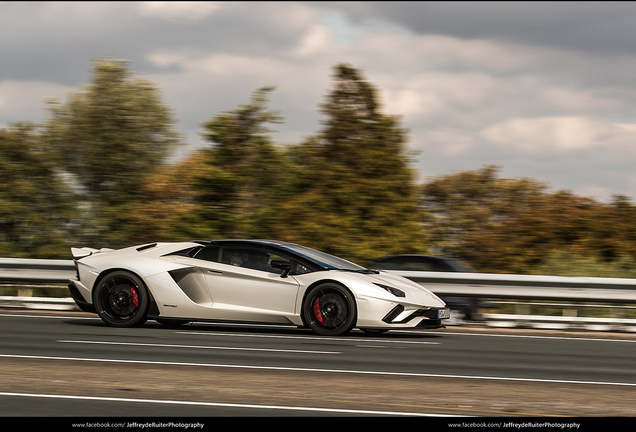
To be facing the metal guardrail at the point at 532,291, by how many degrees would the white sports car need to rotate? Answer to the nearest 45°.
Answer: approximately 45° to its left

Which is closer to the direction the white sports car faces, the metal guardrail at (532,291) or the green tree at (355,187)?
the metal guardrail

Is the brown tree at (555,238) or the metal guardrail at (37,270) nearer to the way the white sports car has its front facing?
the brown tree

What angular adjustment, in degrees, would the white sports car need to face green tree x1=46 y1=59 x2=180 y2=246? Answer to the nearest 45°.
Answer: approximately 90° to its left

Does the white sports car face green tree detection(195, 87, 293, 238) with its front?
no

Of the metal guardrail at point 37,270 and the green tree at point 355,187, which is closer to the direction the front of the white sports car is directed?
the green tree

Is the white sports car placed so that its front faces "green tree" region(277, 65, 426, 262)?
no

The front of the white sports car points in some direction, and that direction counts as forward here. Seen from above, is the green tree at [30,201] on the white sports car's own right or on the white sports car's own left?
on the white sports car's own left

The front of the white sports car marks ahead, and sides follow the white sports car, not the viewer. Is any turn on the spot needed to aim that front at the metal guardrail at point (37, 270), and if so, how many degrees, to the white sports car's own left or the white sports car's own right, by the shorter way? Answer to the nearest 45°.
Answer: approximately 135° to the white sports car's own left

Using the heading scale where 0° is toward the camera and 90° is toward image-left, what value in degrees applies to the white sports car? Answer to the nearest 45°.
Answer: approximately 270°

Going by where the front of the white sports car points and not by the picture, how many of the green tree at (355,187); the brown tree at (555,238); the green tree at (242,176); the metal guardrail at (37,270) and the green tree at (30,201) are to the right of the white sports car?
0
